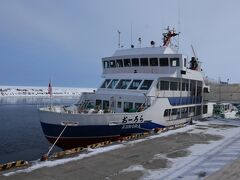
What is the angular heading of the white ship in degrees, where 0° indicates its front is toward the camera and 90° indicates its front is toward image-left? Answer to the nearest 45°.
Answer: approximately 45°
